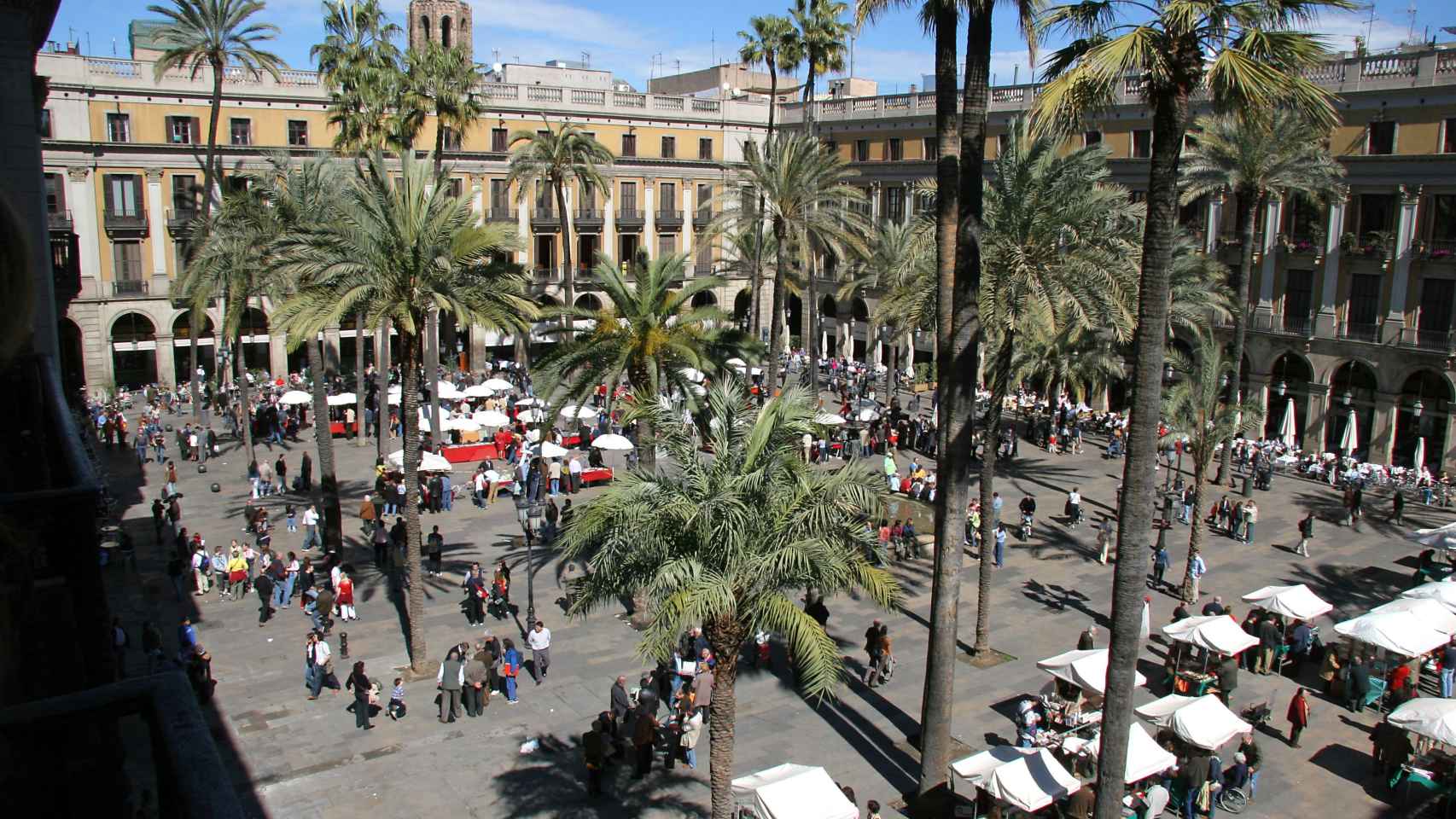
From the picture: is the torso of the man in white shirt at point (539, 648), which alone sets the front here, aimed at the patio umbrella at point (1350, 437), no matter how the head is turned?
no

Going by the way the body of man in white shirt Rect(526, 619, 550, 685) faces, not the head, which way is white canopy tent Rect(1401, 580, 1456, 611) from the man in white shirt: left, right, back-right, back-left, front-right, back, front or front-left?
left

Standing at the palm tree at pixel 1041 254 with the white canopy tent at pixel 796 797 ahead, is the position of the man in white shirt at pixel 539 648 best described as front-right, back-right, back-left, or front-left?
front-right

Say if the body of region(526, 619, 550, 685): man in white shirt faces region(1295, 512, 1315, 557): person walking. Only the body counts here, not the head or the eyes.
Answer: no

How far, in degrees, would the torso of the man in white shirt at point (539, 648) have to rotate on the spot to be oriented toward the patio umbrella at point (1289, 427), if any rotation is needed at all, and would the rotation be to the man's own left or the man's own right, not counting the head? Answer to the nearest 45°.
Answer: approximately 135° to the man's own left

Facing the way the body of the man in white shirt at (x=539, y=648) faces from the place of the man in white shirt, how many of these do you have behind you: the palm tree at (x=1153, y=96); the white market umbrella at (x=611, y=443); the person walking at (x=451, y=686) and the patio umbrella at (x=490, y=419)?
2

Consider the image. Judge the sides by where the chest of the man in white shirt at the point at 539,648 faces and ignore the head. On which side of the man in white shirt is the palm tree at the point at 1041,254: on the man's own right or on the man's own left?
on the man's own left

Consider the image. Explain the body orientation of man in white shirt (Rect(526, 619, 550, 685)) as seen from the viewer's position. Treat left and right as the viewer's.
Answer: facing the viewer

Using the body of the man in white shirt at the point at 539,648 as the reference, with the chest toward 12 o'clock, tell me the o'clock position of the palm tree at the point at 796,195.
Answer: The palm tree is roughly at 7 o'clock from the man in white shirt.

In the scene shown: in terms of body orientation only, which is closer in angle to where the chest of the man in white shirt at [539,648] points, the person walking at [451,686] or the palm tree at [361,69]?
the person walking

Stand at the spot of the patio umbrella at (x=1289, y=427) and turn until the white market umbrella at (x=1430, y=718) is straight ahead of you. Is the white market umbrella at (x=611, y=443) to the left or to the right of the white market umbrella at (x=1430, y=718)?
right

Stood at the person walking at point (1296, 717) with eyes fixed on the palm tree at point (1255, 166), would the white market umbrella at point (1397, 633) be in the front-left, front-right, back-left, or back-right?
front-right

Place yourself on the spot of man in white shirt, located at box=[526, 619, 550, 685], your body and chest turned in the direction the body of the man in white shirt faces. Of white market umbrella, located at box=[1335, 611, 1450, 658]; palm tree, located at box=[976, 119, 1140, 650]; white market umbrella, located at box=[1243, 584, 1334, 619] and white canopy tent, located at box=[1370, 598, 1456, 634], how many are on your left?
4

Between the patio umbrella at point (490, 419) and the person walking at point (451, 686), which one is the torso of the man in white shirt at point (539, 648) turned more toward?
the person walking

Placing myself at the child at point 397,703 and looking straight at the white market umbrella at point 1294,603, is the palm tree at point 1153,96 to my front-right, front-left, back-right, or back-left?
front-right

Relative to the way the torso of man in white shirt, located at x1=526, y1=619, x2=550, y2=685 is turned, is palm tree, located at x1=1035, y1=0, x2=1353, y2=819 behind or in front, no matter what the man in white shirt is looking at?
in front

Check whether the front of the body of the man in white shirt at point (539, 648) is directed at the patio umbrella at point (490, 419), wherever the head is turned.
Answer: no

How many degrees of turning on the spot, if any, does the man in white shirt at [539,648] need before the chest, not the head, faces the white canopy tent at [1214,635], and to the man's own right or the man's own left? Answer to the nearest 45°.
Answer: approximately 90° to the man's own left

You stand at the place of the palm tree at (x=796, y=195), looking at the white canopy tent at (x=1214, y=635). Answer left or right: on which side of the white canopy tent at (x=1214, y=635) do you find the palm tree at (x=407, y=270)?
right

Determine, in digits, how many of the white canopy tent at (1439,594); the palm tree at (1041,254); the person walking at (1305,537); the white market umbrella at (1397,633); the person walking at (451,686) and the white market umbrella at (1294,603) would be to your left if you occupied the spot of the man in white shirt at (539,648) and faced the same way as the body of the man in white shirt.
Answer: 5

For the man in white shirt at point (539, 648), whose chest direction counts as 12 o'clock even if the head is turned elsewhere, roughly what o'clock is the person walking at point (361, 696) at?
The person walking is roughly at 2 o'clock from the man in white shirt.

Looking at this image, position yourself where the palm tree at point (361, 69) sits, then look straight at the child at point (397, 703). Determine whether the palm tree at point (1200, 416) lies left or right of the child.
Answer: left
